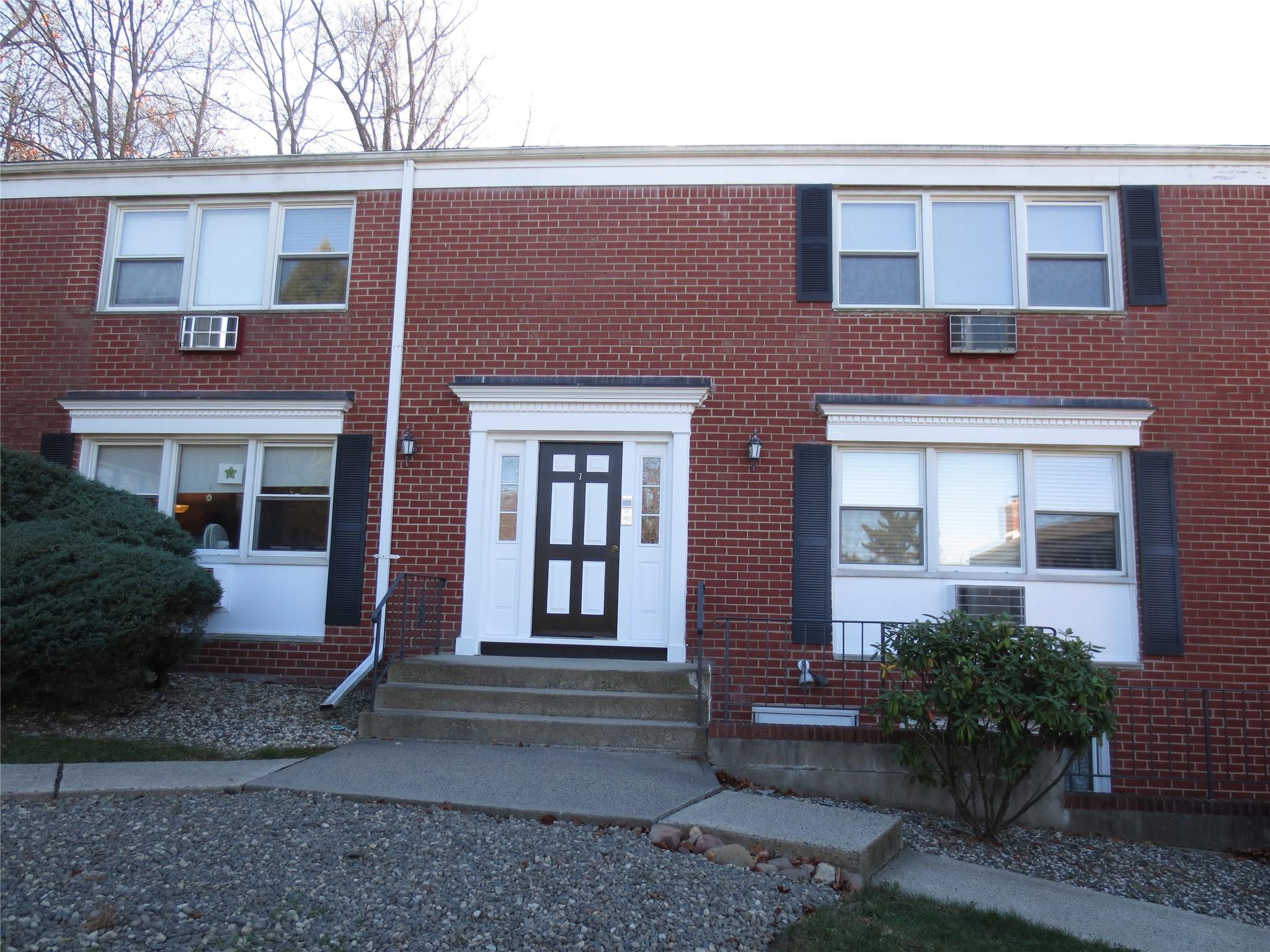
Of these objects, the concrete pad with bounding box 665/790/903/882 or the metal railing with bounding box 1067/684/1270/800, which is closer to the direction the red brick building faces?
the concrete pad

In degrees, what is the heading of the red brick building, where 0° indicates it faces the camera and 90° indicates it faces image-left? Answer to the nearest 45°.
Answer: approximately 0°

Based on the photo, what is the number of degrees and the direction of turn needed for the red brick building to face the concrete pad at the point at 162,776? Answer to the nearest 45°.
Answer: approximately 45° to its right

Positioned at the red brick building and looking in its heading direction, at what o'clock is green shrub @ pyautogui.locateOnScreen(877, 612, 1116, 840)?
The green shrub is roughly at 11 o'clock from the red brick building.

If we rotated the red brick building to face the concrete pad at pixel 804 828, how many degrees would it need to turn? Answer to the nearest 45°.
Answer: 0° — it already faces it
